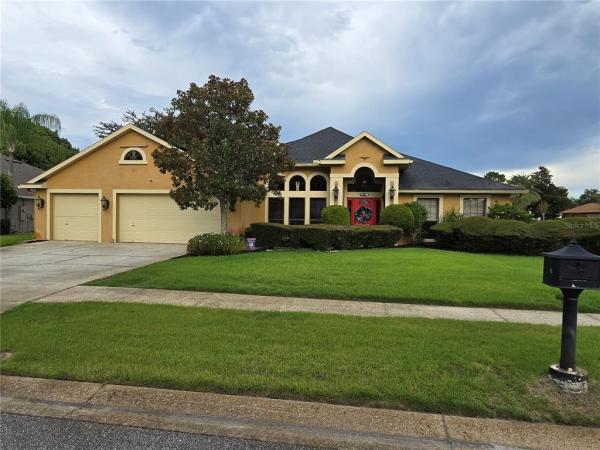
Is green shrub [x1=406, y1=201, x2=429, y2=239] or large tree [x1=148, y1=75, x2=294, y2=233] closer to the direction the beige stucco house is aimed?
the large tree

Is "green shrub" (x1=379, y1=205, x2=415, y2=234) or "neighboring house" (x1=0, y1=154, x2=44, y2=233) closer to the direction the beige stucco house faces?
the green shrub

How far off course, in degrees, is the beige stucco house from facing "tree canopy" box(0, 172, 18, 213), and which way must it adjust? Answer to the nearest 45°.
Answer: approximately 90° to its right

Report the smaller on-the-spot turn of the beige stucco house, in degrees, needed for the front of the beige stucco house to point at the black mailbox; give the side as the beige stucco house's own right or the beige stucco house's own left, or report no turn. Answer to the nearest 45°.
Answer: approximately 45° to the beige stucco house's own left

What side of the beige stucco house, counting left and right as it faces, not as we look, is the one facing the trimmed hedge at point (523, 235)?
left

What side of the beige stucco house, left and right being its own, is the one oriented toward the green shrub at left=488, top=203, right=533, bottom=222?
left

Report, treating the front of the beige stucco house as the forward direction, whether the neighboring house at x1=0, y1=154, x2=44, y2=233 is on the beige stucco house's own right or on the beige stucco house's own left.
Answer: on the beige stucco house's own right

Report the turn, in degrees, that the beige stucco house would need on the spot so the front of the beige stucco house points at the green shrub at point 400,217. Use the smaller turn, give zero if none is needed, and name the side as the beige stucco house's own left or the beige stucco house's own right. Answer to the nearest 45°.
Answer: approximately 90° to the beige stucco house's own left

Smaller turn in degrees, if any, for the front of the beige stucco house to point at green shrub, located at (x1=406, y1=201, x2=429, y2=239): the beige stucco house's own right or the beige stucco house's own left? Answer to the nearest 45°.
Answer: approximately 90° to the beige stucco house's own left

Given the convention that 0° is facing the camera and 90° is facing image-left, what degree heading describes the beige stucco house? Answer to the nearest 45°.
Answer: approximately 0°
